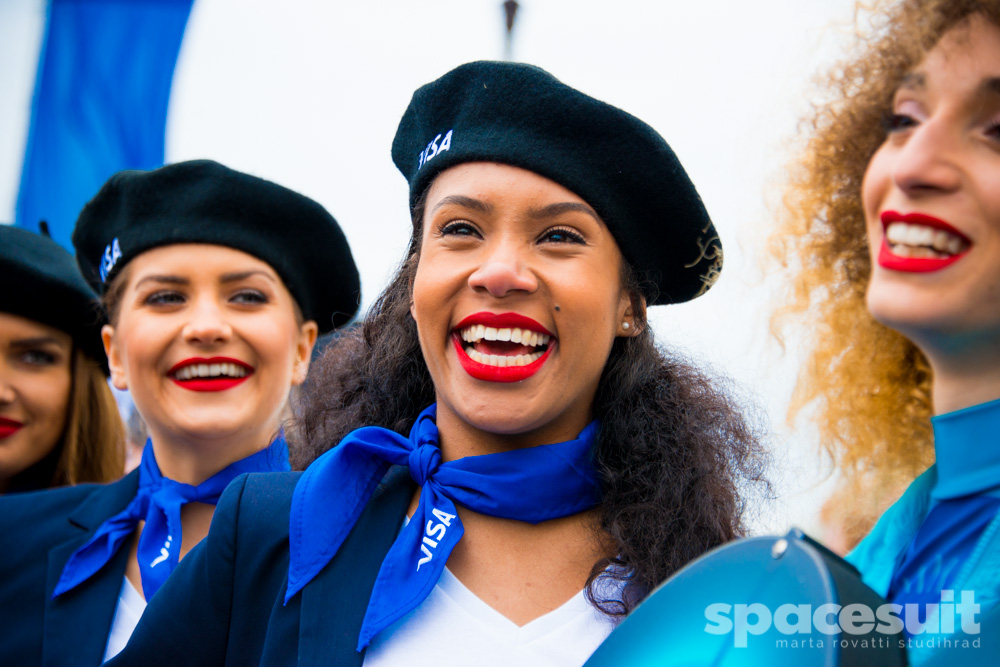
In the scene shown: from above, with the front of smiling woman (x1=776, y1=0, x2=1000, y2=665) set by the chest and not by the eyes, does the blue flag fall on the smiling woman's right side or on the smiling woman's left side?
on the smiling woman's right side

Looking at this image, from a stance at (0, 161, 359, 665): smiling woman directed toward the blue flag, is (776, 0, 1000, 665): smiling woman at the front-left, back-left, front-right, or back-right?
back-right

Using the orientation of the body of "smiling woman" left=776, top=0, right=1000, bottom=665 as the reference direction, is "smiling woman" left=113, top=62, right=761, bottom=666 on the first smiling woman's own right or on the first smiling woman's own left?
on the first smiling woman's own right

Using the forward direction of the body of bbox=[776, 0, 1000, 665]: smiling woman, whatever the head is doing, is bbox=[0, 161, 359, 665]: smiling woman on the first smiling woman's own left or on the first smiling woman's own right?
on the first smiling woman's own right

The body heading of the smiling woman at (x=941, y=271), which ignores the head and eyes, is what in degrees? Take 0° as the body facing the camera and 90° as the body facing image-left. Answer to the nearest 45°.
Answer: approximately 45°
